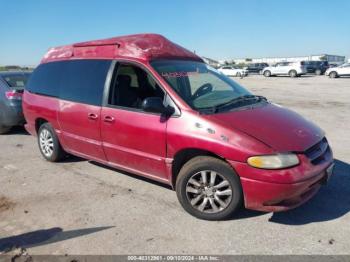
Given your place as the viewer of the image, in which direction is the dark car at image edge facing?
facing away from the viewer and to the left of the viewer

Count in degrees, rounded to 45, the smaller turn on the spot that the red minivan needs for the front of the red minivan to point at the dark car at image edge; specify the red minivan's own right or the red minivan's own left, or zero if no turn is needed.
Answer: approximately 180°

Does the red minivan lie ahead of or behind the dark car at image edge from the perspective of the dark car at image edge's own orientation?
behind

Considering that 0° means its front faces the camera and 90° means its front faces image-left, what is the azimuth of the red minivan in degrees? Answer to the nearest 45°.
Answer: approximately 315°
